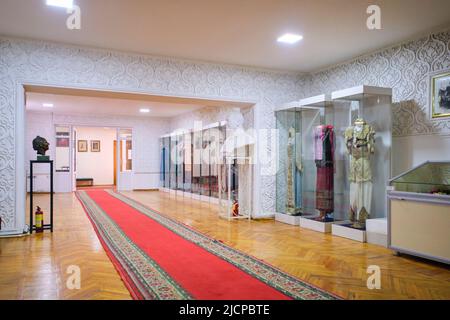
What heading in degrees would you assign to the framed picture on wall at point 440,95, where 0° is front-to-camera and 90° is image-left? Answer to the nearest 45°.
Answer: approximately 45°

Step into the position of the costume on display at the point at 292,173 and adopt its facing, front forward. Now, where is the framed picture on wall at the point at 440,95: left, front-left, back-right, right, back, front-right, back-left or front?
left

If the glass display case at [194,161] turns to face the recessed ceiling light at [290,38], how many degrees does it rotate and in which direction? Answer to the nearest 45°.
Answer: approximately 45° to its left

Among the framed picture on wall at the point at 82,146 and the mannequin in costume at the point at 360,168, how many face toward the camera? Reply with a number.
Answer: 2

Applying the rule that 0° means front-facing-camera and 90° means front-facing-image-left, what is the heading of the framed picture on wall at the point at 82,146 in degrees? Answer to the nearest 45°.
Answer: approximately 0°

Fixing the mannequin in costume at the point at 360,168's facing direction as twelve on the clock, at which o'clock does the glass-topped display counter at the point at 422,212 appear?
The glass-topped display counter is roughly at 11 o'clock from the mannequin in costume.
